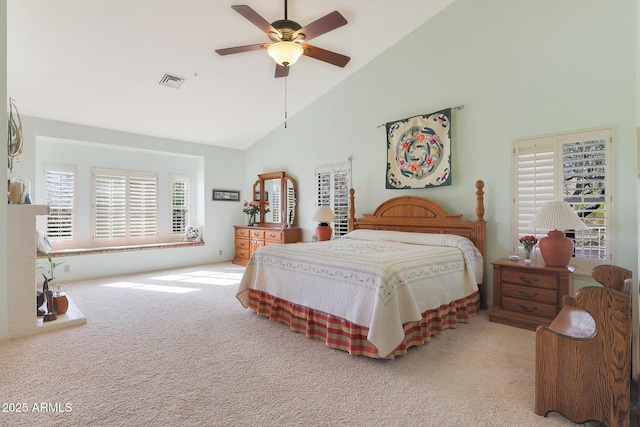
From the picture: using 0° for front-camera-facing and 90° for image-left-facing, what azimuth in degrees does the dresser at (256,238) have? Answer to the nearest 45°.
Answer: approximately 45°

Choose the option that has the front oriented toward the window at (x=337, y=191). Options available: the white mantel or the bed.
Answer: the white mantel

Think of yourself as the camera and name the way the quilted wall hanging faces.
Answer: facing the viewer and to the left of the viewer

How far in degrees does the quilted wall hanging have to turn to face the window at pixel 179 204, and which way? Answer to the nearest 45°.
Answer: approximately 45° to its right

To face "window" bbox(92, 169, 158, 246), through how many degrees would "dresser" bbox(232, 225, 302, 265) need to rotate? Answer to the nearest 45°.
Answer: approximately 45° to its right

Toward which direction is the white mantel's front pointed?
to the viewer's right

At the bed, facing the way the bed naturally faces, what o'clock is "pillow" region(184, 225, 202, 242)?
The pillow is roughly at 3 o'clock from the bed.

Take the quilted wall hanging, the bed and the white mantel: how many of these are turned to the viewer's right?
1

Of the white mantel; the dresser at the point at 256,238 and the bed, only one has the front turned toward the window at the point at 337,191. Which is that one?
the white mantel

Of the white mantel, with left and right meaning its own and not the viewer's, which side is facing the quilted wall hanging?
front
